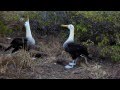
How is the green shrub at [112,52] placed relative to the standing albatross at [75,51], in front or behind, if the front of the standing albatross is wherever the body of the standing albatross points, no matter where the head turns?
behind

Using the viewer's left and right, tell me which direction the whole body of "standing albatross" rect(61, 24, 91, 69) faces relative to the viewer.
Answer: facing to the left of the viewer
